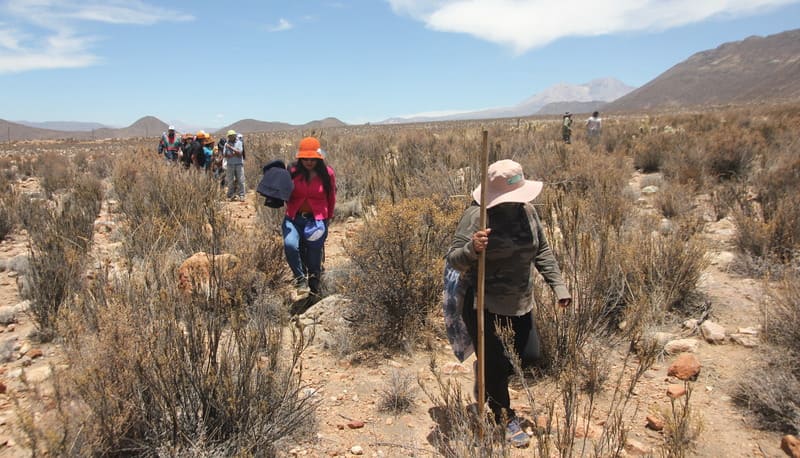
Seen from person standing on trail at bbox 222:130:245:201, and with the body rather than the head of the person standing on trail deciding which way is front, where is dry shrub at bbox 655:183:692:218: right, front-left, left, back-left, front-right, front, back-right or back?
front-left

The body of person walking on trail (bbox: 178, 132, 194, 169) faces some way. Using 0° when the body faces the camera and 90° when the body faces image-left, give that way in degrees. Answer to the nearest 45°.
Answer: approximately 0°

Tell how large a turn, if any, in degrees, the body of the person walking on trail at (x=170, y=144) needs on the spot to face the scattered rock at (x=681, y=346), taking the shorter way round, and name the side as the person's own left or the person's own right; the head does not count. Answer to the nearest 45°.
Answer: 0° — they already face it

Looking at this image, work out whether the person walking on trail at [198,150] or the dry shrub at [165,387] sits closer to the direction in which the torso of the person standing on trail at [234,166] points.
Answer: the dry shrub

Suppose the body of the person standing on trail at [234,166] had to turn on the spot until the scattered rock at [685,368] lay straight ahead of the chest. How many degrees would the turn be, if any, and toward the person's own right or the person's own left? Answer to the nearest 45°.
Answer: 0° — they already face it

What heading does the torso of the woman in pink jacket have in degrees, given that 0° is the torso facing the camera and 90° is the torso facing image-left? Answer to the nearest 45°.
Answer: approximately 0°

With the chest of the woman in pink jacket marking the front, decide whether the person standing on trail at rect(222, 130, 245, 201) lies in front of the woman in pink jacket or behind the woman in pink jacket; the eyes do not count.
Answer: behind

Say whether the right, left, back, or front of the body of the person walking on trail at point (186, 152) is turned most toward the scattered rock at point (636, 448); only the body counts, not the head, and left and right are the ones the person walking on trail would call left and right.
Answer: front

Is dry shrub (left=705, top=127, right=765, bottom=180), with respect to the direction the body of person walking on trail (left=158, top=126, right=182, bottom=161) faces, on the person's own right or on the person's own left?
on the person's own left

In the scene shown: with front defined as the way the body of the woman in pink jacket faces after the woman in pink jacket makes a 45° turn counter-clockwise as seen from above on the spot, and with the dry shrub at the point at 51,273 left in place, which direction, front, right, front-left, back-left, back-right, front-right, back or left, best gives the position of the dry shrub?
back-right

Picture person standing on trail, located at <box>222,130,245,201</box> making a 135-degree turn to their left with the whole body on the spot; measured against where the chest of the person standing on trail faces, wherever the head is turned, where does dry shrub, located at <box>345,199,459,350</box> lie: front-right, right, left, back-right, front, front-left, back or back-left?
back-right

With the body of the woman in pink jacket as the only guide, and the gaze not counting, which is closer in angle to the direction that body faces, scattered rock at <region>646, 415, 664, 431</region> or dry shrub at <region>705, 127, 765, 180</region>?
the scattered rock

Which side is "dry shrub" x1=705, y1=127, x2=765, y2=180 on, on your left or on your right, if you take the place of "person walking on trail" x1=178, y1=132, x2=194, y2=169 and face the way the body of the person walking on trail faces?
on your left

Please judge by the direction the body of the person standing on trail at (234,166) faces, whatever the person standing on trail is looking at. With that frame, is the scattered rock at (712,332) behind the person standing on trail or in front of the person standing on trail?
in front

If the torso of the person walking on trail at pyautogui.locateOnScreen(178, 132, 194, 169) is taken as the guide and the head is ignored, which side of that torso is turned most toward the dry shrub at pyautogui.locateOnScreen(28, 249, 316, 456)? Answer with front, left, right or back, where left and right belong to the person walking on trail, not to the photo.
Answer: front
